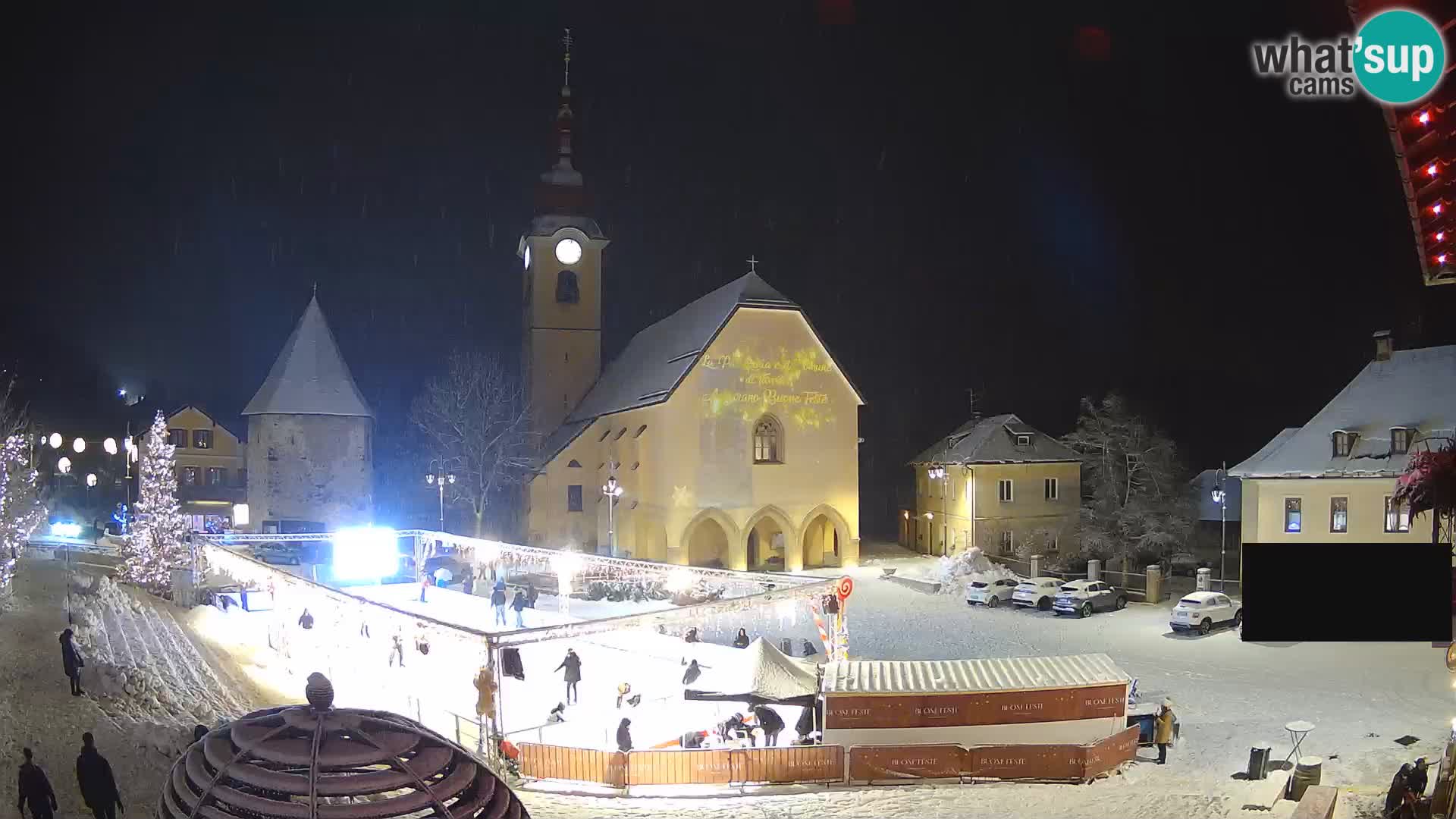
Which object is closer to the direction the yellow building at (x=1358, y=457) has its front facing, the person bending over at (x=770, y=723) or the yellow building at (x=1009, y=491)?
the person bending over

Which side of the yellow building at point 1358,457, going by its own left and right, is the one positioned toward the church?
right

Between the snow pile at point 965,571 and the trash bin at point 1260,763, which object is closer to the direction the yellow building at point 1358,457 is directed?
the trash bin

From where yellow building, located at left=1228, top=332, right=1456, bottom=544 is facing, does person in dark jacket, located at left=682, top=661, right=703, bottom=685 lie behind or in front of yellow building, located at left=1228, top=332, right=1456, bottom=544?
in front

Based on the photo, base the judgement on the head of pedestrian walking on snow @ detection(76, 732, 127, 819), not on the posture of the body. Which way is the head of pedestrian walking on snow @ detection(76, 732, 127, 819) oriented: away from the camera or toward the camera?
away from the camera

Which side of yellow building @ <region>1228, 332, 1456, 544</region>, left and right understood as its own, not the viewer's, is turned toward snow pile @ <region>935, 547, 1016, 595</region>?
right

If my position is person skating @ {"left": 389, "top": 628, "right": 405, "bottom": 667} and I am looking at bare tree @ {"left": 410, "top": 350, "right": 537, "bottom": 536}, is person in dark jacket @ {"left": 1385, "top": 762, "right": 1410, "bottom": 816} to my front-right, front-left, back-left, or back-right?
back-right

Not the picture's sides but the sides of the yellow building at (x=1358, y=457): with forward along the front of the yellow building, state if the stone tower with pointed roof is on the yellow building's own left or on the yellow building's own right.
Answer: on the yellow building's own right

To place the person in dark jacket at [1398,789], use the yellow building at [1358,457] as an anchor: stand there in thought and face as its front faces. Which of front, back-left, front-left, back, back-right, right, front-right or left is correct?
front

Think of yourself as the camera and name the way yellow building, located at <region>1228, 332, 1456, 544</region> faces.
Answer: facing the viewer

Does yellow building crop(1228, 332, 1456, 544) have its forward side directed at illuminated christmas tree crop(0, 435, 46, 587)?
no

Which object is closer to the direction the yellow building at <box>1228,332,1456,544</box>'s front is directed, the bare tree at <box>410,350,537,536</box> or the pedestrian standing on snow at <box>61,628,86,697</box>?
the pedestrian standing on snow

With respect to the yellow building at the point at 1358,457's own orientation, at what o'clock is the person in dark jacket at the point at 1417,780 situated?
The person in dark jacket is roughly at 12 o'clock from the yellow building.

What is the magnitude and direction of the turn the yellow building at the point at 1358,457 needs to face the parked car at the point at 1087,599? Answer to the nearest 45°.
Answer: approximately 45° to its right

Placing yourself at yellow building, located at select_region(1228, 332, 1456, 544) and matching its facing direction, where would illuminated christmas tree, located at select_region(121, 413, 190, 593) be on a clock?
The illuminated christmas tree is roughly at 2 o'clock from the yellow building.

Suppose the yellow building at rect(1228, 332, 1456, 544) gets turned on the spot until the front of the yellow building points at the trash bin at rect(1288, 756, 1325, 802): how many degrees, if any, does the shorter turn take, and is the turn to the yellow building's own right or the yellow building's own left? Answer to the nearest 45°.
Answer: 0° — it already faces it

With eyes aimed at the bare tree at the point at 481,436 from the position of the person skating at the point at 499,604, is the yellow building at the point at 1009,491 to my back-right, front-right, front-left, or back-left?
front-right

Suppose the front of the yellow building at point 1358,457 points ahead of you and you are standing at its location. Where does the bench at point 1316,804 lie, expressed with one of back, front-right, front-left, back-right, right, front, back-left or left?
front

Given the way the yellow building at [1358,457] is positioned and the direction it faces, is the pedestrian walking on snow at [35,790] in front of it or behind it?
in front
